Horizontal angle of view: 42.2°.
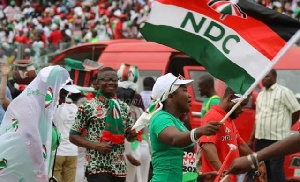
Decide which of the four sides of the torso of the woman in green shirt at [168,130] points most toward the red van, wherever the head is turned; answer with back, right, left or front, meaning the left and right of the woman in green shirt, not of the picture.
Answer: left

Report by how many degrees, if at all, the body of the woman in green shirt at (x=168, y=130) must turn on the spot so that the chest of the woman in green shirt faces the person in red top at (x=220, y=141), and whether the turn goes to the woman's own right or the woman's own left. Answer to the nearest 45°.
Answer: approximately 45° to the woman's own left

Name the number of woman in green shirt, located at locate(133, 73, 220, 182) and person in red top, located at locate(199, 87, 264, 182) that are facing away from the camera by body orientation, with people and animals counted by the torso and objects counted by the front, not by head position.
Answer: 0

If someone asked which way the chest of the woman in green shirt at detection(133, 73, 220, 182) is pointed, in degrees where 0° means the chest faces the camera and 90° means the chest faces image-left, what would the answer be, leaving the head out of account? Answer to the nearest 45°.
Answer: approximately 270°

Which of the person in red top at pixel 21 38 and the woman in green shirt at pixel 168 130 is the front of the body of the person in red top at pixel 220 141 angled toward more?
the woman in green shirt

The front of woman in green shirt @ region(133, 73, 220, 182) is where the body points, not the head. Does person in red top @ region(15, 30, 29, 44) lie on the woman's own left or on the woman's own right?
on the woman's own left
